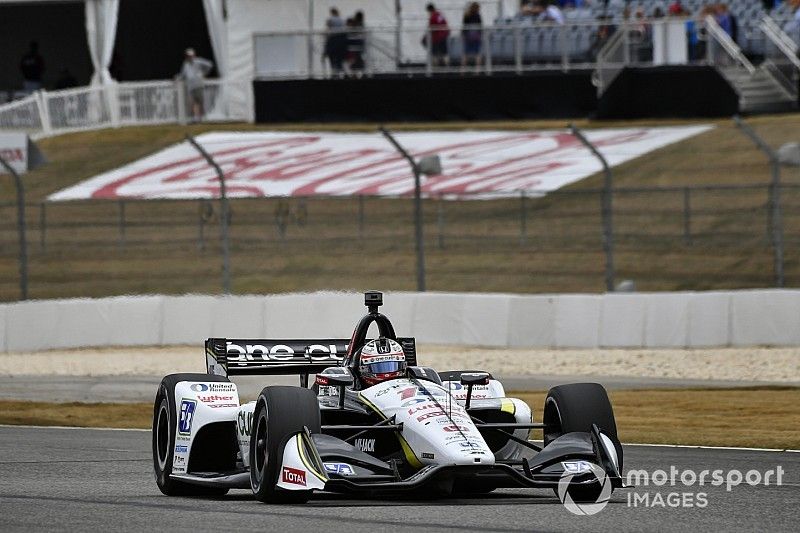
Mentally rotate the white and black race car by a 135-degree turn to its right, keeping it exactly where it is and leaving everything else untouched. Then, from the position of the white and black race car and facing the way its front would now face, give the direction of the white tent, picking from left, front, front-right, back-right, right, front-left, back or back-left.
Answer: right

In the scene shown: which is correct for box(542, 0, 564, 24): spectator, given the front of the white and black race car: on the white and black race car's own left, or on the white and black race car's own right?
on the white and black race car's own left

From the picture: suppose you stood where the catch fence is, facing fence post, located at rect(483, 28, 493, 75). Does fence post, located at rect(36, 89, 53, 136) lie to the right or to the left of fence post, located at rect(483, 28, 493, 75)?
left

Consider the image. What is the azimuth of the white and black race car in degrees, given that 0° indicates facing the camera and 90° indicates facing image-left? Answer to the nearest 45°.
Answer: approximately 315°

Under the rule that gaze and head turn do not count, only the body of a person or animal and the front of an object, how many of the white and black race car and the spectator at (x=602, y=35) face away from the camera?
0
